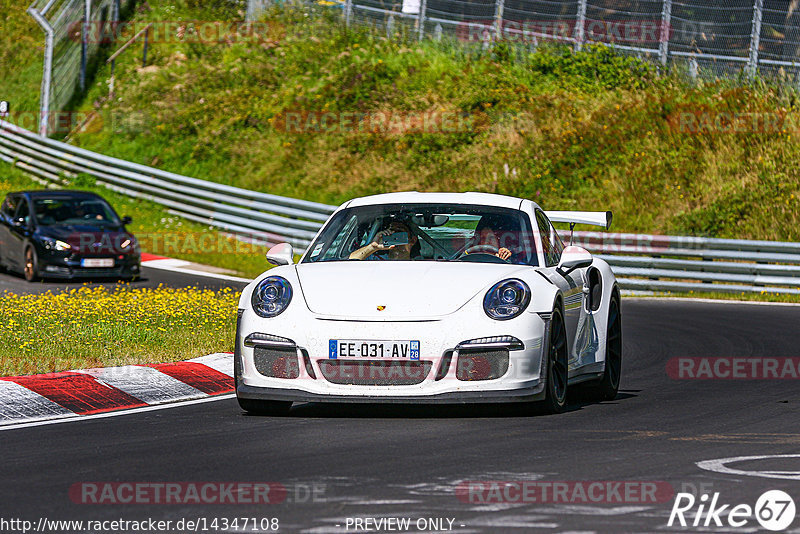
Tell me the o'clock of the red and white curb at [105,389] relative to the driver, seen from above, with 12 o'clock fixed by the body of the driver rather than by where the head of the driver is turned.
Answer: The red and white curb is roughly at 3 o'clock from the driver.

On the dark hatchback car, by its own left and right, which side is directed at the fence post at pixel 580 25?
left

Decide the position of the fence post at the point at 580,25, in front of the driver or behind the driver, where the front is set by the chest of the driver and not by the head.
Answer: behind

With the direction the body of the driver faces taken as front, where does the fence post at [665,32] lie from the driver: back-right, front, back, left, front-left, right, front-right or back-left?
back

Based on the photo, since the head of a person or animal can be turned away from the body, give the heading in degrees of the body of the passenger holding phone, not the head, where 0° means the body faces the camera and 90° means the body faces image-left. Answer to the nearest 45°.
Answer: approximately 0°

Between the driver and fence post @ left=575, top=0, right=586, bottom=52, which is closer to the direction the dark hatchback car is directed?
the driver

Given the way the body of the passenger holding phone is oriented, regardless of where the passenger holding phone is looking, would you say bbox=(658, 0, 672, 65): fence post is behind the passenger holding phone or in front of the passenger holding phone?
behind

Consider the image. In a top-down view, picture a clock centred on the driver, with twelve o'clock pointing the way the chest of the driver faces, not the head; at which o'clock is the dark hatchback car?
The dark hatchback car is roughly at 5 o'clock from the driver.

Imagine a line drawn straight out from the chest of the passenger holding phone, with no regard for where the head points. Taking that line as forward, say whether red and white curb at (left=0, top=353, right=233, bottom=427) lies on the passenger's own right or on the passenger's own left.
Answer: on the passenger's own right

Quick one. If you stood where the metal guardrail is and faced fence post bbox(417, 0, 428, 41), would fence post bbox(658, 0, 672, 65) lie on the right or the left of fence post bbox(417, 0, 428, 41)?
right

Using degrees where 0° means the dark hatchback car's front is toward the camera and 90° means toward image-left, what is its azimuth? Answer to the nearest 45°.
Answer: approximately 315°
